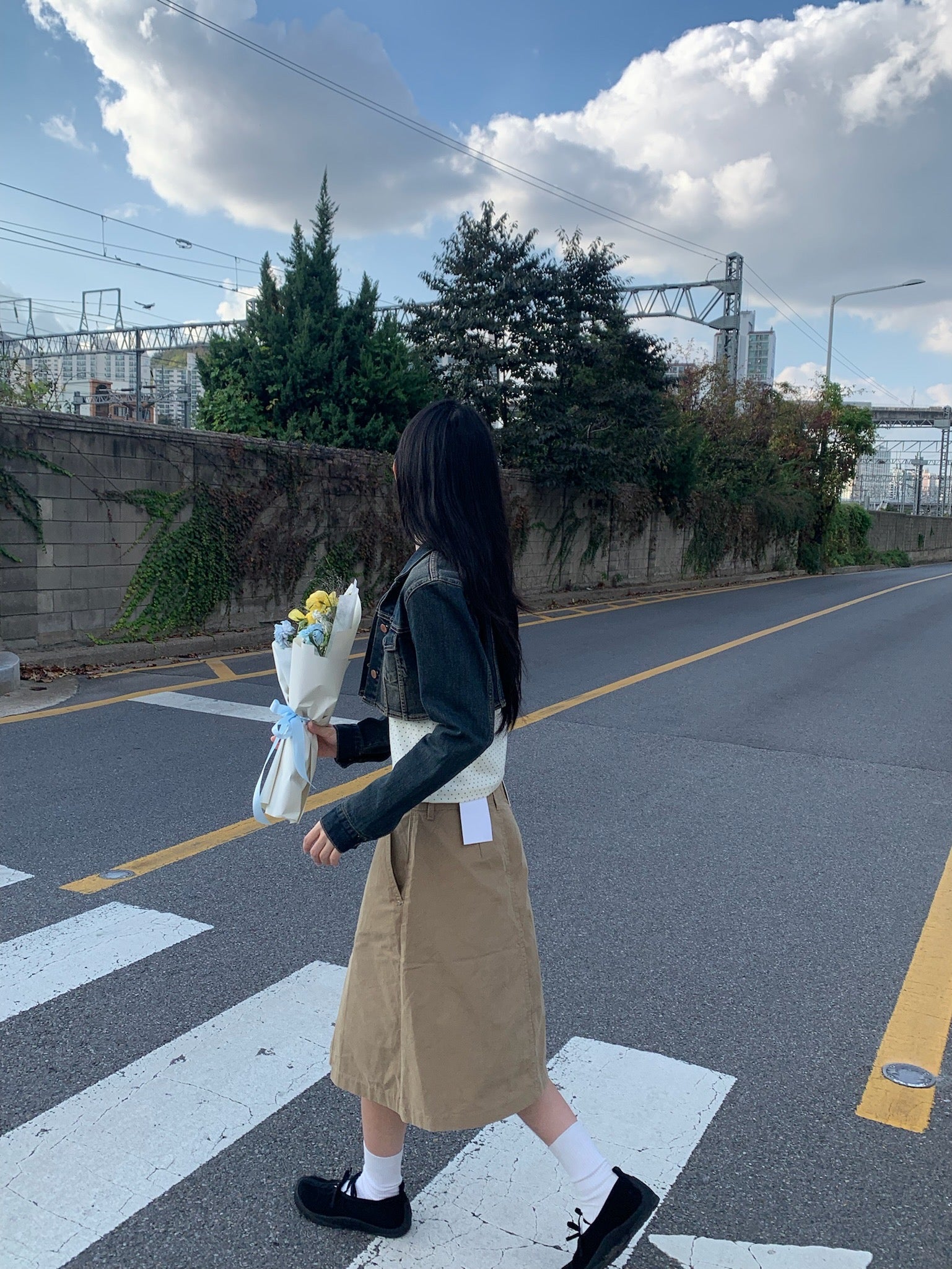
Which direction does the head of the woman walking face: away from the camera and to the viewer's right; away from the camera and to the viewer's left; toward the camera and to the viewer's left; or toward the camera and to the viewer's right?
away from the camera and to the viewer's left

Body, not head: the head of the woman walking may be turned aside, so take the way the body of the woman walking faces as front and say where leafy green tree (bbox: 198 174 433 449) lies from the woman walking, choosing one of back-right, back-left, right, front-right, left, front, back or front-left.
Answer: right

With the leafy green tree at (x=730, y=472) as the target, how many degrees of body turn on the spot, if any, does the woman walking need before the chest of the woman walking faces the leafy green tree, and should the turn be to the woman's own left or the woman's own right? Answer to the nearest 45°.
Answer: approximately 90° to the woman's own right

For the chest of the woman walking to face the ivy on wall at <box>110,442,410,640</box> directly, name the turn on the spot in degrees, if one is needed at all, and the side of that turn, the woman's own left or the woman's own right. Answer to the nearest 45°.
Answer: approximately 90° to the woman's own right

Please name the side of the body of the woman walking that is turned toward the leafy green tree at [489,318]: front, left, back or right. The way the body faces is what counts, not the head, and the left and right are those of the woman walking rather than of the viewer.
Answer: right

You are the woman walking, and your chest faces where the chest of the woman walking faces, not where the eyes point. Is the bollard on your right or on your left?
on your right

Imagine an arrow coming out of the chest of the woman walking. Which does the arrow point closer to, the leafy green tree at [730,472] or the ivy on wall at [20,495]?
the ivy on wall

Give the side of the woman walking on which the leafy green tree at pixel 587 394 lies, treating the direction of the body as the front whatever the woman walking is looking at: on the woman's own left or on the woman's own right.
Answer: on the woman's own right

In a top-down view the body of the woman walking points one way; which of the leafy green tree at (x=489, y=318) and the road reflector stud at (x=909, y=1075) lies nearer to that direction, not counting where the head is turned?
the leafy green tree

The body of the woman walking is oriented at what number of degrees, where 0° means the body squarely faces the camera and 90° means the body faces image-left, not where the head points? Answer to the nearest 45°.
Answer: approximately 90°

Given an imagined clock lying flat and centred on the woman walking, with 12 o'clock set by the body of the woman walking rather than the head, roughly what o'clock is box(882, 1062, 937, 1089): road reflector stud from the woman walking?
The road reflector stud is roughly at 5 o'clock from the woman walking.
